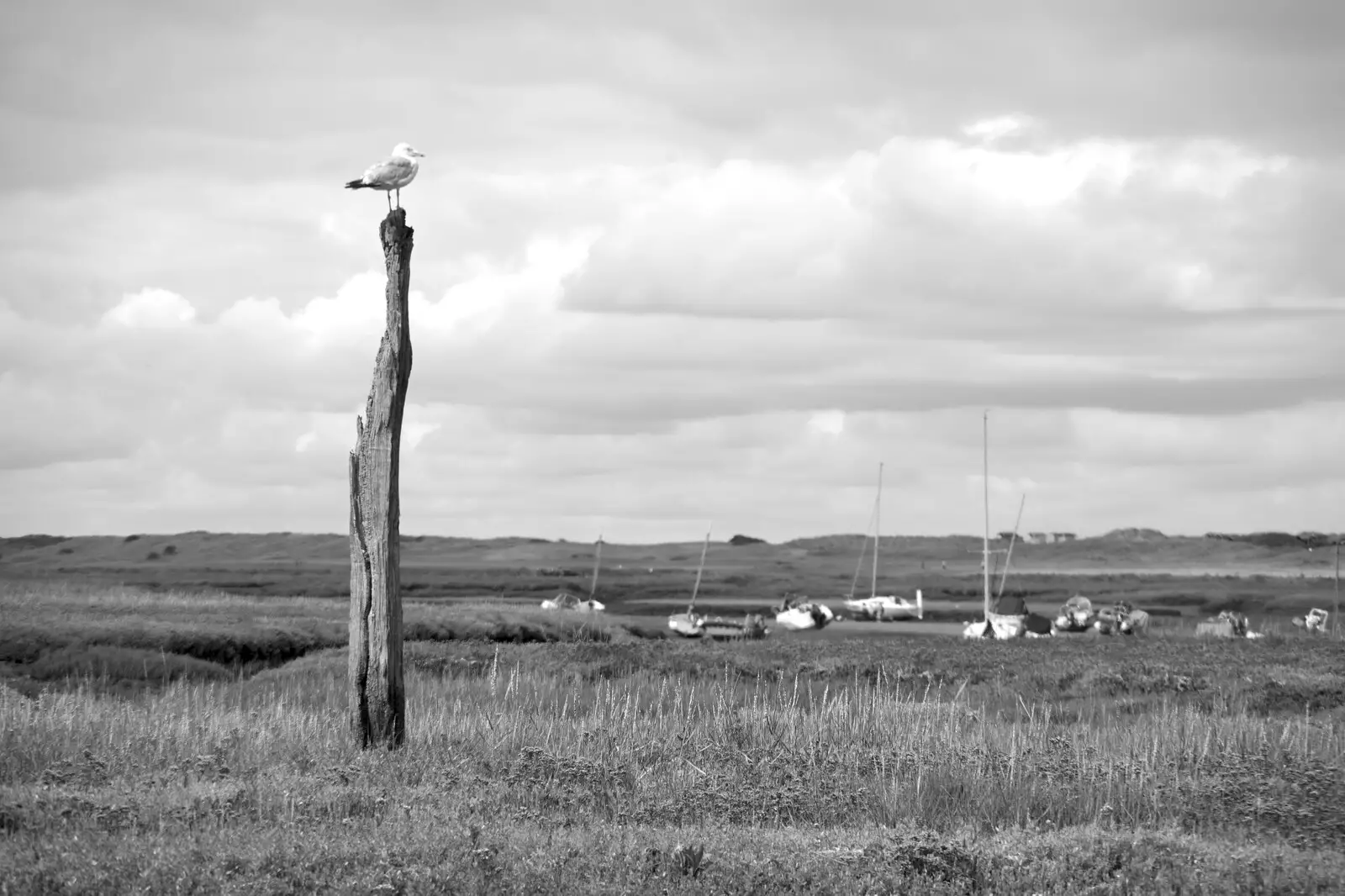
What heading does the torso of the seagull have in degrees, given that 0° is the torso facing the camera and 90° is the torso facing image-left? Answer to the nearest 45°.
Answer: approximately 270°
